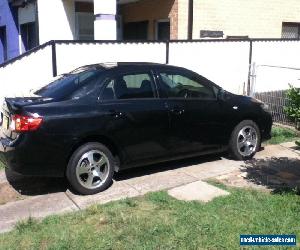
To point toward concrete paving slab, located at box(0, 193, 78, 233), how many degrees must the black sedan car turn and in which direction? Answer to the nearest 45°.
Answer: approximately 180°

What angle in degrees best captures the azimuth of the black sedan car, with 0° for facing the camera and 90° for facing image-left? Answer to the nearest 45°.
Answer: approximately 225°

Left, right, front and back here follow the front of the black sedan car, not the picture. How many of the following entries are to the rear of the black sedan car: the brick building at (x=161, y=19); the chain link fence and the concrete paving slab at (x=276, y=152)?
0

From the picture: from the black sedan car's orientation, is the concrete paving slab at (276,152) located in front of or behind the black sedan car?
in front

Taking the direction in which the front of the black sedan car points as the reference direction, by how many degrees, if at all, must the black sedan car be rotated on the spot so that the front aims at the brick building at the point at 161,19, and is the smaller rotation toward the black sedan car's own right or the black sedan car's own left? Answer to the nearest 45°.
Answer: approximately 45° to the black sedan car's own left

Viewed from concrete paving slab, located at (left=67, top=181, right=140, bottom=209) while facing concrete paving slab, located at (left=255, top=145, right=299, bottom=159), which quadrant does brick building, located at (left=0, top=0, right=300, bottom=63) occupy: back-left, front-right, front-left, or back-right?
front-left

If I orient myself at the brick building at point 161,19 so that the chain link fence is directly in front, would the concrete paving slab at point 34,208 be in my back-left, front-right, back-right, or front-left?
front-right

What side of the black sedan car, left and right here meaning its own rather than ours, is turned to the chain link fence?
front

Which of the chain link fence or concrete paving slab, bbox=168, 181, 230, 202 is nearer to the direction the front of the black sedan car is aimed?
the chain link fence

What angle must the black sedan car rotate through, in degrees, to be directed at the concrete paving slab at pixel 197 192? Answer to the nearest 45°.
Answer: approximately 45° to its right
